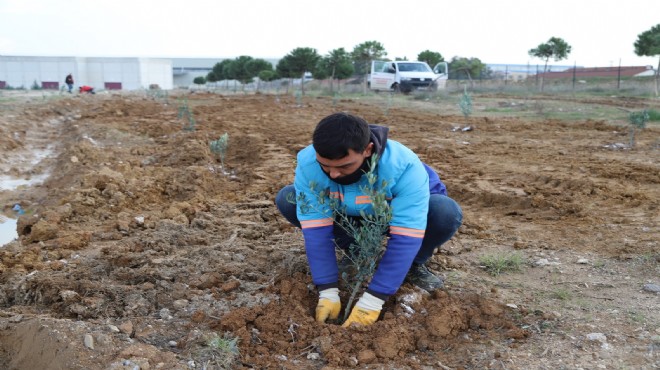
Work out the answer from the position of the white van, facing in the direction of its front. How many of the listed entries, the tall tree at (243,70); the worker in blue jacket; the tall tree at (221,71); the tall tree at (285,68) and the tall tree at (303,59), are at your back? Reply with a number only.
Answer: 4

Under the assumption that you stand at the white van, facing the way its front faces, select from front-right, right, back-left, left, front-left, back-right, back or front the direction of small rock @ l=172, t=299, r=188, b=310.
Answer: front-right

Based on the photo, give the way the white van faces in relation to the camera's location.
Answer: facing the viewer and to the right of the viewer

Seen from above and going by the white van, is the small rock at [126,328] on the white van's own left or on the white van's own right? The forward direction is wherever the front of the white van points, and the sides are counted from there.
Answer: on the white van's own right

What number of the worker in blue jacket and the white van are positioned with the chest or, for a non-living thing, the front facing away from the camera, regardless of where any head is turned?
0

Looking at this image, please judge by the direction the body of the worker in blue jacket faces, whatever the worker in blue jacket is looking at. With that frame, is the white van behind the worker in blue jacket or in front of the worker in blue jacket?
behind

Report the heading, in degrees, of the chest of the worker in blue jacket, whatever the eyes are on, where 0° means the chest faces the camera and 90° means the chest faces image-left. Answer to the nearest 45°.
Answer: approximately 45°

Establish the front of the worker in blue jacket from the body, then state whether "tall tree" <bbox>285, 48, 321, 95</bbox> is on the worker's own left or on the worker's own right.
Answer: on the worker's own right

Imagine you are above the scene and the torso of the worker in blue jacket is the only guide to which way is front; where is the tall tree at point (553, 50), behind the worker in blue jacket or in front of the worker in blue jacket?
behind

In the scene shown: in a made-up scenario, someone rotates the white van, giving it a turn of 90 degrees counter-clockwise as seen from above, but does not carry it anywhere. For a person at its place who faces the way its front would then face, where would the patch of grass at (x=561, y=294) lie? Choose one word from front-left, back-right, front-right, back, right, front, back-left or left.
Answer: back-right

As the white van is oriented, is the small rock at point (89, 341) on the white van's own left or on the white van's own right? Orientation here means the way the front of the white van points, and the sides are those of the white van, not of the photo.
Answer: on the white van's own right
